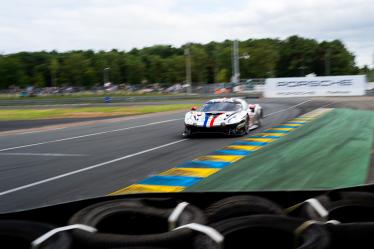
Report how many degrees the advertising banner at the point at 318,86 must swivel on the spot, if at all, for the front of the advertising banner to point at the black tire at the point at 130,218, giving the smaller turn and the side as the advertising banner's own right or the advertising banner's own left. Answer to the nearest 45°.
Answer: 0° — it already faces it

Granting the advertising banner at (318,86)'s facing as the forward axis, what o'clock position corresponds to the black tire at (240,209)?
The black tire is roughly at 12 o'clock from the advertising banner.

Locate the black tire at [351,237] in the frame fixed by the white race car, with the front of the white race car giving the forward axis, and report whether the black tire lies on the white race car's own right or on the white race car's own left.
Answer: on the white race car's own left

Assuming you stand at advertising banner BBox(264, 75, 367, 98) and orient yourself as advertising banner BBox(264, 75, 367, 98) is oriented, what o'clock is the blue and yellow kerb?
The blue and yellow kerb is roughly at 12 o'clock from the advertising banner.

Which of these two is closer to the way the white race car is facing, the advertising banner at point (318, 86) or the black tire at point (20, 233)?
the black tire

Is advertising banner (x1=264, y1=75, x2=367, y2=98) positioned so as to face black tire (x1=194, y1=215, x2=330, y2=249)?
yes

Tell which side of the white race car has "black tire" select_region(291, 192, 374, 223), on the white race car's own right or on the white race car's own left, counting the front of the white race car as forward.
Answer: on the white race car's own left

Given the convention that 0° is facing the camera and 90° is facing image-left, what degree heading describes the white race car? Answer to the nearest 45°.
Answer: approximately 45°

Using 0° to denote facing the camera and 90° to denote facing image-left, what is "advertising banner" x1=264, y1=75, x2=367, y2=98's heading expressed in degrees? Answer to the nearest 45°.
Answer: approximately 0°
